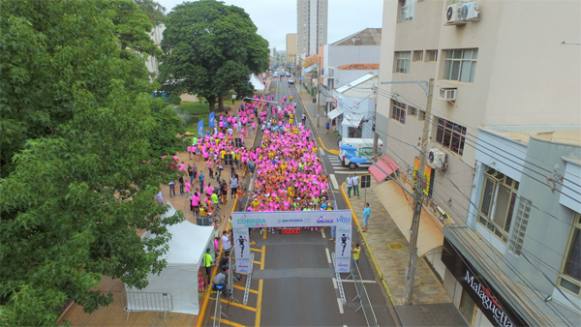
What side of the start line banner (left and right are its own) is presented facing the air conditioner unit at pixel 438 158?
left

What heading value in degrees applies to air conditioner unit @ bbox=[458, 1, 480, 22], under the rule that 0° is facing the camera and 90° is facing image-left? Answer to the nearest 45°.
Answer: approximately 45°

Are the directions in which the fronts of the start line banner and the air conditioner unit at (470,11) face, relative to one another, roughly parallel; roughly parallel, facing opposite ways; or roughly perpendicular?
roughly perpendicular

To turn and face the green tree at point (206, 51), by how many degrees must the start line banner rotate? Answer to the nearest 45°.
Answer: approximately 180°

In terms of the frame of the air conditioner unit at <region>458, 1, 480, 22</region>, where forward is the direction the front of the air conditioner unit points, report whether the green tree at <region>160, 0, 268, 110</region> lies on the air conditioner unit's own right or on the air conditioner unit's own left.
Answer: on the air conditioner unit's own right

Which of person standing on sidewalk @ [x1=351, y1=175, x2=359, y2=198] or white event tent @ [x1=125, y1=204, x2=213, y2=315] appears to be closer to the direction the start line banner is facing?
the white event tent

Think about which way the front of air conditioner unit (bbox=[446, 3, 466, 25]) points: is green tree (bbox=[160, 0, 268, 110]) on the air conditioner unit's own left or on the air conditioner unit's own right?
on the air conditioner unit's own right

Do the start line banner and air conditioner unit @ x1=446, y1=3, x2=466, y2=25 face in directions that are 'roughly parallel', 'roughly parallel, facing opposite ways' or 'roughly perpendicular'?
roughly perpendicular
